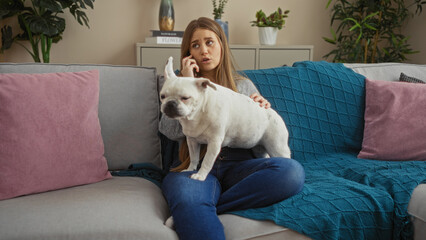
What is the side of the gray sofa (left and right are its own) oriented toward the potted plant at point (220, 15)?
back

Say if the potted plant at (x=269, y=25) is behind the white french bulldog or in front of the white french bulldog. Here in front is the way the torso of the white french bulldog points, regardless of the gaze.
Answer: behind

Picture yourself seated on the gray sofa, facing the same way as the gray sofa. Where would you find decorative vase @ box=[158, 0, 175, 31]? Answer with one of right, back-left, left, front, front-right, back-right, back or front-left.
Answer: back

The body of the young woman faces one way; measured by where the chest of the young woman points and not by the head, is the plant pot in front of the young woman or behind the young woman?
behind

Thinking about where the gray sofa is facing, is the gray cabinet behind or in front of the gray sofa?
behind

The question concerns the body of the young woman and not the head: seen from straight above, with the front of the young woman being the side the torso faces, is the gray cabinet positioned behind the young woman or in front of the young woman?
behind

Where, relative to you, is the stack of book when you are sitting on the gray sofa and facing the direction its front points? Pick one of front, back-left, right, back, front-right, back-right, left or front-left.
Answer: back

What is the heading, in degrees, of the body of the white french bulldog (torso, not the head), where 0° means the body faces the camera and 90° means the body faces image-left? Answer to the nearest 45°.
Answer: approximately 45°

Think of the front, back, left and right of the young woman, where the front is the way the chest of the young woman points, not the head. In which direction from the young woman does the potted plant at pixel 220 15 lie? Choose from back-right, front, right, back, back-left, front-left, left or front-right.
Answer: back
